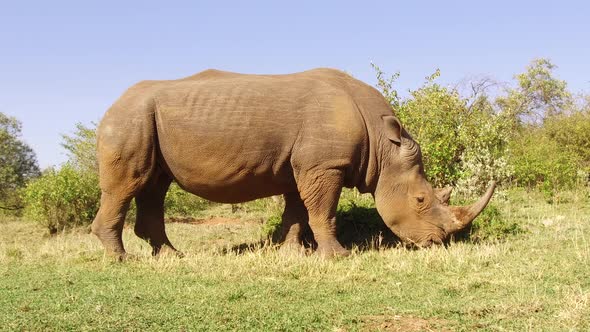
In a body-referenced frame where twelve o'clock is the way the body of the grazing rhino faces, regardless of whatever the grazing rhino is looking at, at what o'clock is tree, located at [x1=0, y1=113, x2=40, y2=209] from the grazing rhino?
The tree is roughly at 8 o'clock from the grazing rhino.

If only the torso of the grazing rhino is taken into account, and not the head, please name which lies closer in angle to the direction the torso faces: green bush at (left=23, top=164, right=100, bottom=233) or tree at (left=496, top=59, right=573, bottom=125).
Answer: the tree

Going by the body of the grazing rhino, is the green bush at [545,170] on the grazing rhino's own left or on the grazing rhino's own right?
on the grazing rhino's own left

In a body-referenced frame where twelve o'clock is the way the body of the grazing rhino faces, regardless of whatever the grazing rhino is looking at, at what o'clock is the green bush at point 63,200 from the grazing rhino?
The green bush is roughly at 8 o'clock from the grazing rhino.

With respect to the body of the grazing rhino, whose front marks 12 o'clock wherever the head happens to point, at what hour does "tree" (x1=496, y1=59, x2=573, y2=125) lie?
The tree is roughly at 10 o'clock from the grazing rhino.

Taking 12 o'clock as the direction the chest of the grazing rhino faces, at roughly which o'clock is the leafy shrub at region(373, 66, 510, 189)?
The leafy shrub is roughly at 10 o'clock from the grazing rhino.

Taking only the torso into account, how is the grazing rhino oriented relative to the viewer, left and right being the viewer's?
facing to the right of the viewer

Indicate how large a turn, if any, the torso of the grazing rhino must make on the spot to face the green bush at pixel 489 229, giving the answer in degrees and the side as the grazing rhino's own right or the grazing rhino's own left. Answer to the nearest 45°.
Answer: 0° — it already faces it

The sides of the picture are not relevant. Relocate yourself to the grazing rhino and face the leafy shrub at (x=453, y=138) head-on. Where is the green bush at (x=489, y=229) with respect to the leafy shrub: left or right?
right
